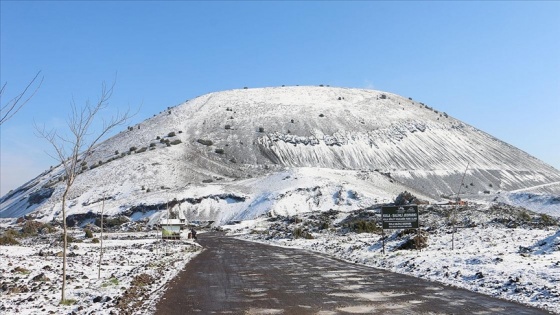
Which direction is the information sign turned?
toward the camera

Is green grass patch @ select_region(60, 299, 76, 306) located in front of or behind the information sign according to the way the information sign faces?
in front

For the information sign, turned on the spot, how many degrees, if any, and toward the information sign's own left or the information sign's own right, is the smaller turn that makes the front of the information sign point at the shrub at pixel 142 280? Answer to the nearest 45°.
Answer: approximately 45° to the information sign's own right
